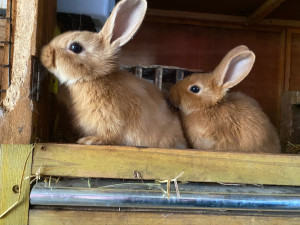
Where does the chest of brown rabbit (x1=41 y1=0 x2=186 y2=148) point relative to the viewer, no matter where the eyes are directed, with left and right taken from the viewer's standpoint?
facing to the left of the viewer

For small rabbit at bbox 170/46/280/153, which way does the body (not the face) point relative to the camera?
to the viewer's left

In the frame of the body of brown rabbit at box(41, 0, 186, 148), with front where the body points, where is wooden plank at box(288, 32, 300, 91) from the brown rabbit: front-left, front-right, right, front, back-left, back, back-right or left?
back-right

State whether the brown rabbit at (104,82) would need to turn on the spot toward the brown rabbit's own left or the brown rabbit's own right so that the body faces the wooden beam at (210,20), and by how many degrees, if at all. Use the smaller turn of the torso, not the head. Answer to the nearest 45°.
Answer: approximately 135° to the brown rabbit's own right

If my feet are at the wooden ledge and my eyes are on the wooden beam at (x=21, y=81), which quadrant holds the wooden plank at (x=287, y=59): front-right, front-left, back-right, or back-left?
back-right

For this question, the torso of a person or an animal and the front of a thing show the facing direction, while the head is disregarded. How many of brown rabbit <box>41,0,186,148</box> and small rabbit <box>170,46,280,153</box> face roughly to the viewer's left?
2

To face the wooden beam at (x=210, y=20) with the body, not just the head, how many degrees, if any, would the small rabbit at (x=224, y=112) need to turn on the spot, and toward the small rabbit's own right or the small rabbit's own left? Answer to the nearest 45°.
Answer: approximately 90° to the small rabbit's own right
